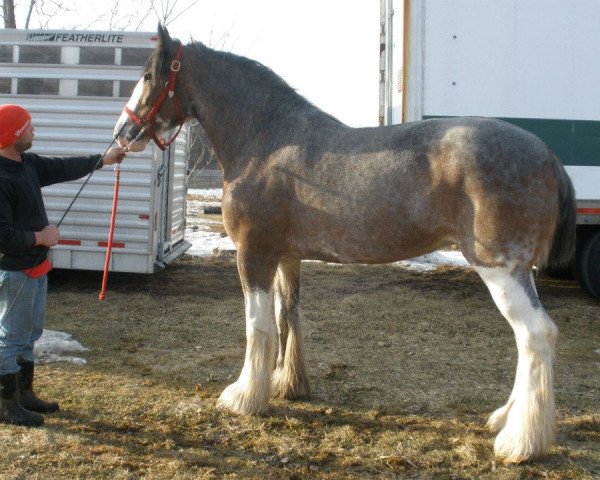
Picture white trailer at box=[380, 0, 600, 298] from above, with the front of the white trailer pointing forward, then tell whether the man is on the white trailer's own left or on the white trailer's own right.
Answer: on the white trailer's own right

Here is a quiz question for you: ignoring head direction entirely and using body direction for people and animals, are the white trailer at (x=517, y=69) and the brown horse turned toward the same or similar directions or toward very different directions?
very different directions

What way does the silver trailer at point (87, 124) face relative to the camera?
to the viewer's left

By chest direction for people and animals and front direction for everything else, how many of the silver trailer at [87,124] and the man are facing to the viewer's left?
1

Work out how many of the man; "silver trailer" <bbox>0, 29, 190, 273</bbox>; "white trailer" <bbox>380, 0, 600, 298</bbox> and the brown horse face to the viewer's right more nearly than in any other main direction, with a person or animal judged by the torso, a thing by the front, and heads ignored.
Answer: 2

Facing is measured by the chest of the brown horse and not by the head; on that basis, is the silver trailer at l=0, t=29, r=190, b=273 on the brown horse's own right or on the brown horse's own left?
on the brown horse's own right

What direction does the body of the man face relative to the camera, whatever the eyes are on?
to the viewer's right

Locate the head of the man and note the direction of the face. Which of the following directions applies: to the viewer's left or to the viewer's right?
to the viewer's right

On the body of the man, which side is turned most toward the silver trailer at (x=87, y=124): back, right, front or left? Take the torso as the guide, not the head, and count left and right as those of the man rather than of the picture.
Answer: left

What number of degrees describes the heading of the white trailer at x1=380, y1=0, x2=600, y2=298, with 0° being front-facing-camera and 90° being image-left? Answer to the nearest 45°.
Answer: approximately 270°

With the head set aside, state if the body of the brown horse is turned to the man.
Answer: yes

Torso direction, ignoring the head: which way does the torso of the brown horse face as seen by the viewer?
to the viewer's left

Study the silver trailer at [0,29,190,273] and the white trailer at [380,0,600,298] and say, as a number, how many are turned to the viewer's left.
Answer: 1
